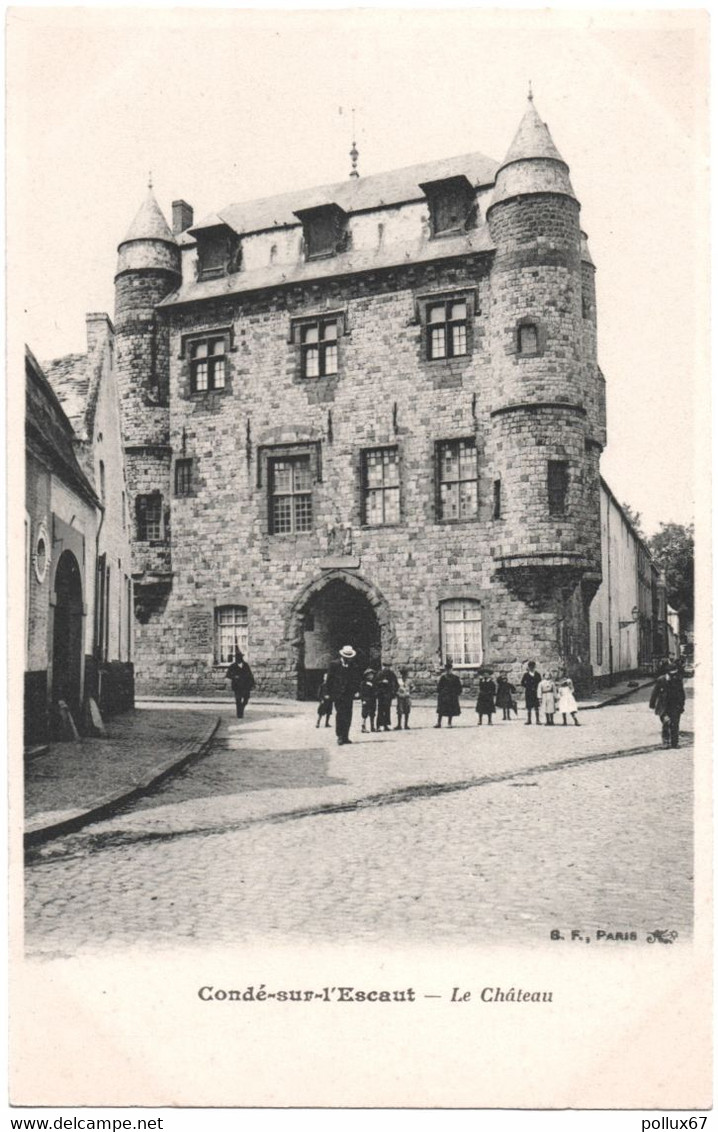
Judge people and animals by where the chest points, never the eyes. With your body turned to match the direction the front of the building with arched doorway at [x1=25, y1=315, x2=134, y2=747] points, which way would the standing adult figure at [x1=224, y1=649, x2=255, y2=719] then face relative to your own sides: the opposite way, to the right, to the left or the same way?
to the right

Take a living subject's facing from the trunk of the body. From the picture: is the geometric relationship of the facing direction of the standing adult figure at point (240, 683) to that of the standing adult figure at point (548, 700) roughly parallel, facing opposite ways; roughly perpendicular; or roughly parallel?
roughly parallel

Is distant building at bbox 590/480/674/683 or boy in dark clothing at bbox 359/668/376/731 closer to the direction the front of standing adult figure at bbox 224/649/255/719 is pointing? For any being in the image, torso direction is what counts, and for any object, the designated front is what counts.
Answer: the boy in dark clothing

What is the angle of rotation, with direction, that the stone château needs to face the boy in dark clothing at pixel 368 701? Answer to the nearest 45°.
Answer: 0° — it already faces them

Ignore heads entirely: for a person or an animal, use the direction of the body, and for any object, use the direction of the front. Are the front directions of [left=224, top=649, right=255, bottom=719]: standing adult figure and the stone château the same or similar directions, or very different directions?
same or similar directions

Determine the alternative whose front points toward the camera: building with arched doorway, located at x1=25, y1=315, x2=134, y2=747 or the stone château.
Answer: the stone château

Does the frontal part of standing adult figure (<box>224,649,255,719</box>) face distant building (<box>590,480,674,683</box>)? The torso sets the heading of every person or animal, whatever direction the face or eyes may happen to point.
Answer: no

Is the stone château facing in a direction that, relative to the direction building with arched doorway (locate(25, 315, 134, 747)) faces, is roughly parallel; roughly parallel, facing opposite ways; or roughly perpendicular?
roughly perpendicular

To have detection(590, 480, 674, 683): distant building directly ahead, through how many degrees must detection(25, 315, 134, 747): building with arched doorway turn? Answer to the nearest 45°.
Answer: approximately 45° to its left

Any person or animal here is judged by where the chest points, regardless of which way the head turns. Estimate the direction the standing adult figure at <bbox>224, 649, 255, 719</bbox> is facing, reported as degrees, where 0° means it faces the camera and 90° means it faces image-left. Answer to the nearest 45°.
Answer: approximately 0°

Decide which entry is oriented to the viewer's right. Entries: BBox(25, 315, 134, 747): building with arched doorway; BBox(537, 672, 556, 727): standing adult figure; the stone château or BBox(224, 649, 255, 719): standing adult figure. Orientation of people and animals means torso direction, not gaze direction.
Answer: the building with arched doorway

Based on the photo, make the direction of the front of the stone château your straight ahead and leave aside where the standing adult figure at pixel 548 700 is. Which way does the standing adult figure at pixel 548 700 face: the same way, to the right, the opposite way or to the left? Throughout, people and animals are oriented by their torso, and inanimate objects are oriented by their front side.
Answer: the same way

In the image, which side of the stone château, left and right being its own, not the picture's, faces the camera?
front

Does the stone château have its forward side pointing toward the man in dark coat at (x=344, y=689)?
yes

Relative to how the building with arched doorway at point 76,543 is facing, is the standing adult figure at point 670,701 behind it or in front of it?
in front
